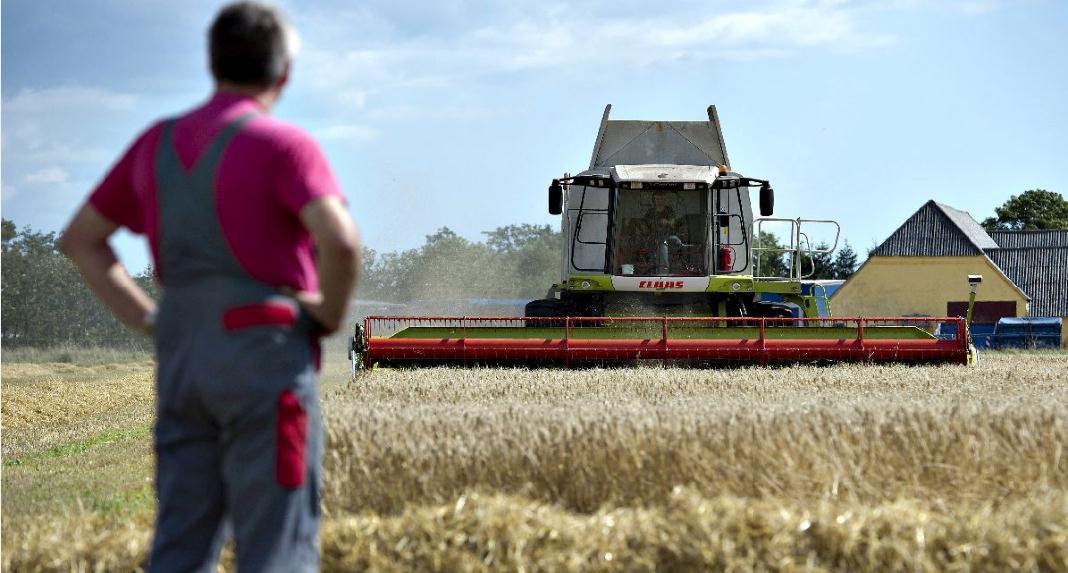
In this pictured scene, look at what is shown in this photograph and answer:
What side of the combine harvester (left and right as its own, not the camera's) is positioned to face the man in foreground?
front

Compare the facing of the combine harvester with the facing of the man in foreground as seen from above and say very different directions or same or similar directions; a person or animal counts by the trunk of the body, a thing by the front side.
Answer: very different directions

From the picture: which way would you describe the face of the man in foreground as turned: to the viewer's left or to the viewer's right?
to the viewer's right

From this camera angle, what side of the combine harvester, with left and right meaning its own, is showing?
front

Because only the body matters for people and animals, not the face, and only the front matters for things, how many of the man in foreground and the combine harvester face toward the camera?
1

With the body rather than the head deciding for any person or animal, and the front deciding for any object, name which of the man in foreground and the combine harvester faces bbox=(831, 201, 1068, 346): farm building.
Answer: the man in foreground

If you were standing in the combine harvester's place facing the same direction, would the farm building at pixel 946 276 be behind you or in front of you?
behind

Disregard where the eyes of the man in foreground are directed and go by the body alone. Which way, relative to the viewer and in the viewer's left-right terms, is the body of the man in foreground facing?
facing away from the viewer and to the right of the viewer
